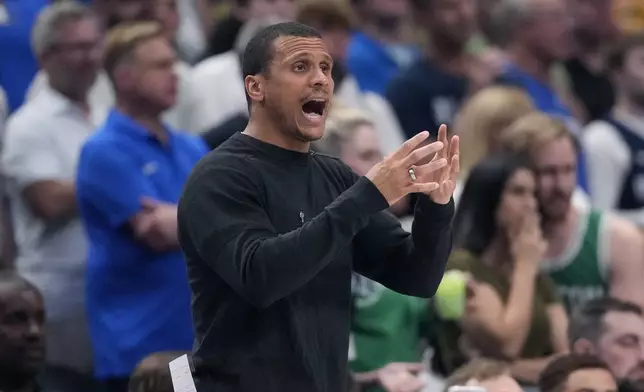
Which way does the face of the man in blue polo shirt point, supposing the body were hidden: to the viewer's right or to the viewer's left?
to the viewer's right

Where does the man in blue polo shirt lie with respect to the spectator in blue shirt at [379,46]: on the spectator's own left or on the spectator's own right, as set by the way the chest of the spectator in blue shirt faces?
on the spectator's own right

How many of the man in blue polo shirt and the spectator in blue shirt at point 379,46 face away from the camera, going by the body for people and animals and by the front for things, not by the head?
0

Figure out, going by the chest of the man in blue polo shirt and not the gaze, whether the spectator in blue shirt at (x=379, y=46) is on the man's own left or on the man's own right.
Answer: on the man's own left

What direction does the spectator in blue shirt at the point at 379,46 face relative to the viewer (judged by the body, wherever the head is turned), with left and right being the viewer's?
facing the viewer and to the right of the viewer
